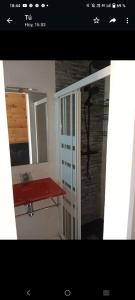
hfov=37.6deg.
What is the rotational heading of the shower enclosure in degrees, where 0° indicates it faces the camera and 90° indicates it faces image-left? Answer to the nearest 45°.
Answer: approximately 45°

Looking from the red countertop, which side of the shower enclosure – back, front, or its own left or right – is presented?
front

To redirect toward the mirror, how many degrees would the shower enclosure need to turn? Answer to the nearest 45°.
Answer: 0° — it already faces it
